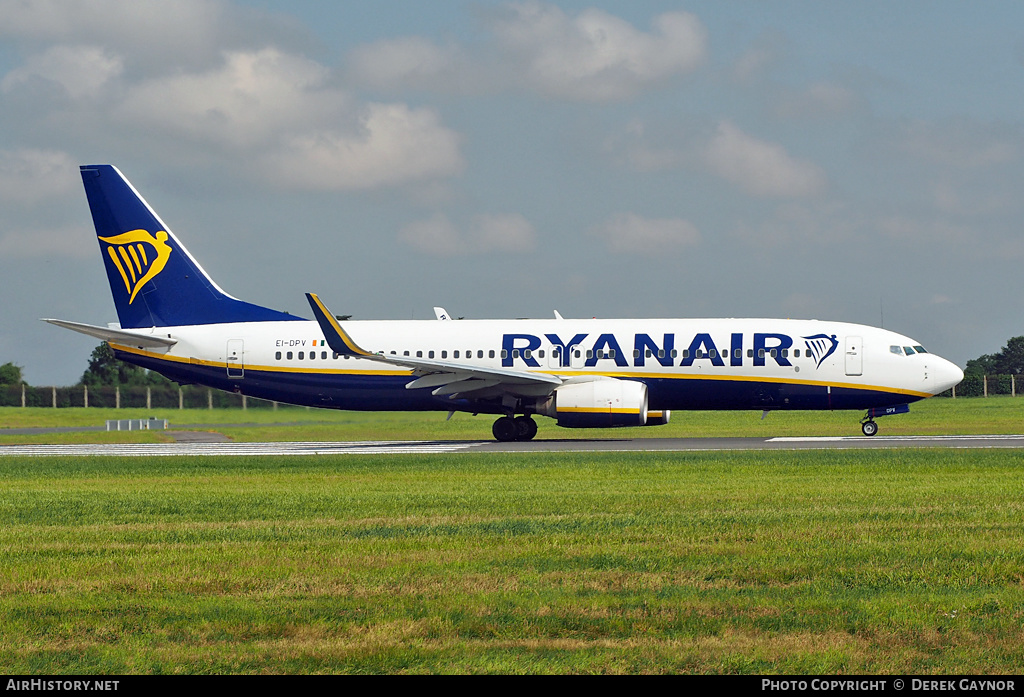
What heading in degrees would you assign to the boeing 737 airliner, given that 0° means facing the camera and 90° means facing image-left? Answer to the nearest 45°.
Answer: approximately 270°
